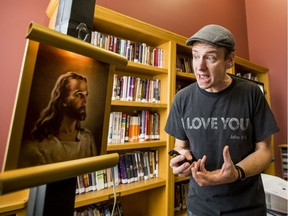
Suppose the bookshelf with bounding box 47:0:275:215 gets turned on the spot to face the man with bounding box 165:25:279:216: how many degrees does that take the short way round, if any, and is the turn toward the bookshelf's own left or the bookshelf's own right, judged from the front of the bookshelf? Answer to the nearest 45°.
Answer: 0° — it already faces them

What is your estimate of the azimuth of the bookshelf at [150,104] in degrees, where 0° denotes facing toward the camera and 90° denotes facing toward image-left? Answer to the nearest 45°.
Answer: approximately 315°
